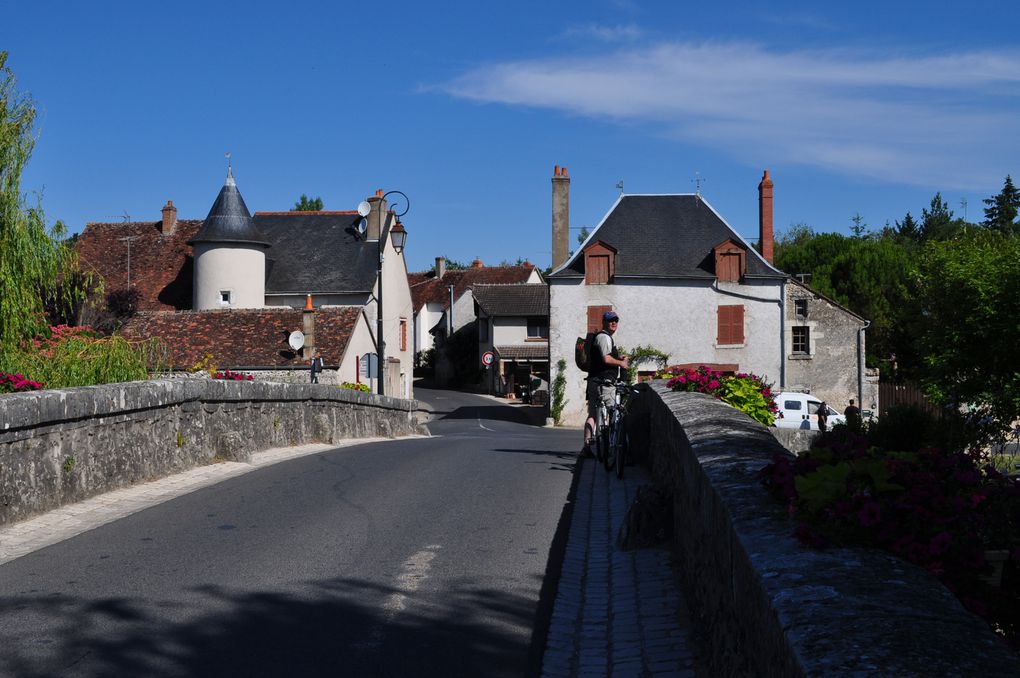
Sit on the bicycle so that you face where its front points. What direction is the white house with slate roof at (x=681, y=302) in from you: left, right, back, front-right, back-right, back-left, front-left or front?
back

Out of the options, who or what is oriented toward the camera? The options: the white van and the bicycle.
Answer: the bicycle

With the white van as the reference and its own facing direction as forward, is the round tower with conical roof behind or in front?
behind

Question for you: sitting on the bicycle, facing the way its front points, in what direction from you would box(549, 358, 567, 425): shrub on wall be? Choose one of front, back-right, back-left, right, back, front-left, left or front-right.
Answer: back

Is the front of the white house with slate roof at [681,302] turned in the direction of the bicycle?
yes

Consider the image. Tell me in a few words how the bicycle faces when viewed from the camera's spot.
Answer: facing the viewer

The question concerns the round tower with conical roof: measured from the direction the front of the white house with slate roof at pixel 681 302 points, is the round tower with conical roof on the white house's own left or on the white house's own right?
on the white house's own right

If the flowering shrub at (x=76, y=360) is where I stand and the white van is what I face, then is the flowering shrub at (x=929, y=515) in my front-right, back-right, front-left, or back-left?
back-right

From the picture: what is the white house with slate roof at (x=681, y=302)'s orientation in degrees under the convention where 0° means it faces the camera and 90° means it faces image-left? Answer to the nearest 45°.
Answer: approximately 0°

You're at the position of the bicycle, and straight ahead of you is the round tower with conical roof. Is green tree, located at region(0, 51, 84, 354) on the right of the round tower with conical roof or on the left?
left

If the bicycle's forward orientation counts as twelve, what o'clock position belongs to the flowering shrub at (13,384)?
The flowering shrub is roughly at 2 o'clock from the bicycle.
